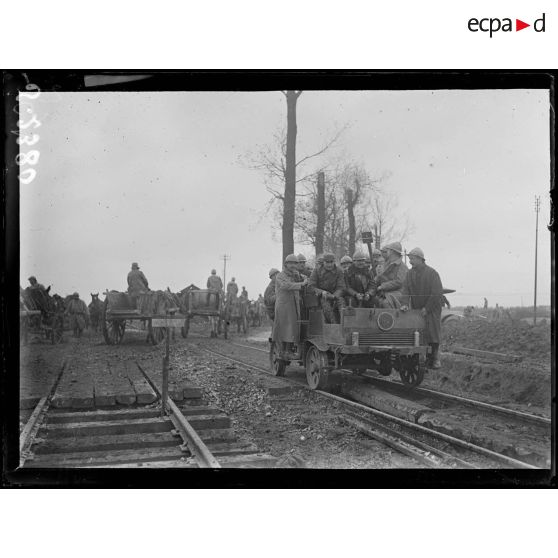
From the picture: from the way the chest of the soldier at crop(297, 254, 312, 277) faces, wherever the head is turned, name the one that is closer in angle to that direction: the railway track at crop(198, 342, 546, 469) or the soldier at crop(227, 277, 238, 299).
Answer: the railway track

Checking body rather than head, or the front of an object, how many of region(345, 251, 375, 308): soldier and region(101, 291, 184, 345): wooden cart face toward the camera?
1

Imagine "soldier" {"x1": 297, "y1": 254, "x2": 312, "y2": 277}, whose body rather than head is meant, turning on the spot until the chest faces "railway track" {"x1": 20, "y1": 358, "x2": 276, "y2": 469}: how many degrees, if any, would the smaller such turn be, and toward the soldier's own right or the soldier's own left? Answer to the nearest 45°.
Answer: approximately 90° to the soldier's own right

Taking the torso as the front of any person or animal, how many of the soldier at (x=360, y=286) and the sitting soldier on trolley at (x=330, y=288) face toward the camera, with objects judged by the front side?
2
